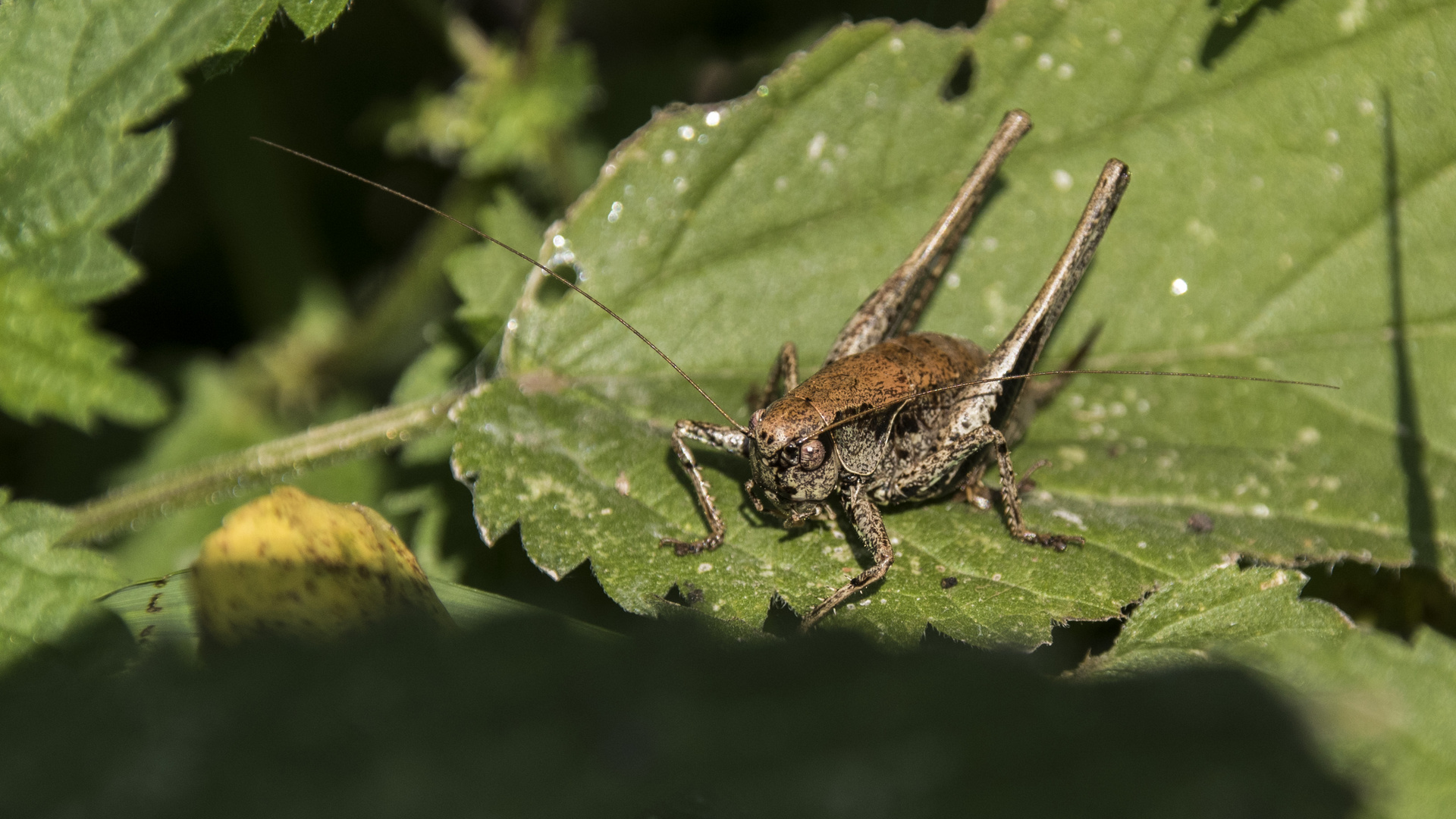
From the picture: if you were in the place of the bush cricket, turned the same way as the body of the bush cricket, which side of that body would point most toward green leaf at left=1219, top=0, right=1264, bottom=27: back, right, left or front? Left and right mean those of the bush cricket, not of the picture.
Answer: back

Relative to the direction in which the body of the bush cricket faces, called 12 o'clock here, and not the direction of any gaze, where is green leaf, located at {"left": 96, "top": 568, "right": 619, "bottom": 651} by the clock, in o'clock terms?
The green leaf is roughly at 1 o'clock from the bush cricket.

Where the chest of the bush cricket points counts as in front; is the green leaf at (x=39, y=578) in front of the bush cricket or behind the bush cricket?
in front

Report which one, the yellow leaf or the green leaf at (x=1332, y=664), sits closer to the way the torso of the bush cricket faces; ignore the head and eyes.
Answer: the yellow leaf

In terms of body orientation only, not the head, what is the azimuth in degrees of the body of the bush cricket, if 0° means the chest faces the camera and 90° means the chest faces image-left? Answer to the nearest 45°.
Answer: approximately 45°

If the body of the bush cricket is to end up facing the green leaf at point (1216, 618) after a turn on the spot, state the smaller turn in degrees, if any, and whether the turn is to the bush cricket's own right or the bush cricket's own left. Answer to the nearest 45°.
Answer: approximately 90° to the bush cricket's own left

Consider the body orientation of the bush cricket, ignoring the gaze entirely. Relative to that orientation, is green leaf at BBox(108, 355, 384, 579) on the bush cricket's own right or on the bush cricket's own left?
on the bush cricket's own right
